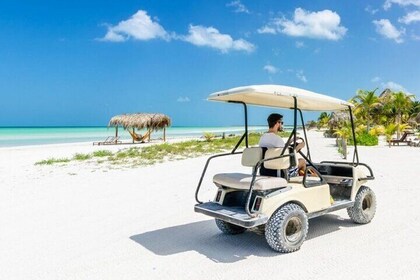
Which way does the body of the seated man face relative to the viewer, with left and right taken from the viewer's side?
facing away from the viewer and to the right of the viewer

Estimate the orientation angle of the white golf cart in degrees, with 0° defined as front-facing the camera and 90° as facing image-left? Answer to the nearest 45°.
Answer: approximately 225°

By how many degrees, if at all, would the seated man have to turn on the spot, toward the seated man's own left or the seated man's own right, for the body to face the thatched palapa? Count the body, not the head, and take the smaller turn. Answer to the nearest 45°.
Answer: approximately 90° to the seated man's own left

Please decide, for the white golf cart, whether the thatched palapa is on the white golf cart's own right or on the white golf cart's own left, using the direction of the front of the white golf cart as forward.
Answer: on the white golf cart's own left
